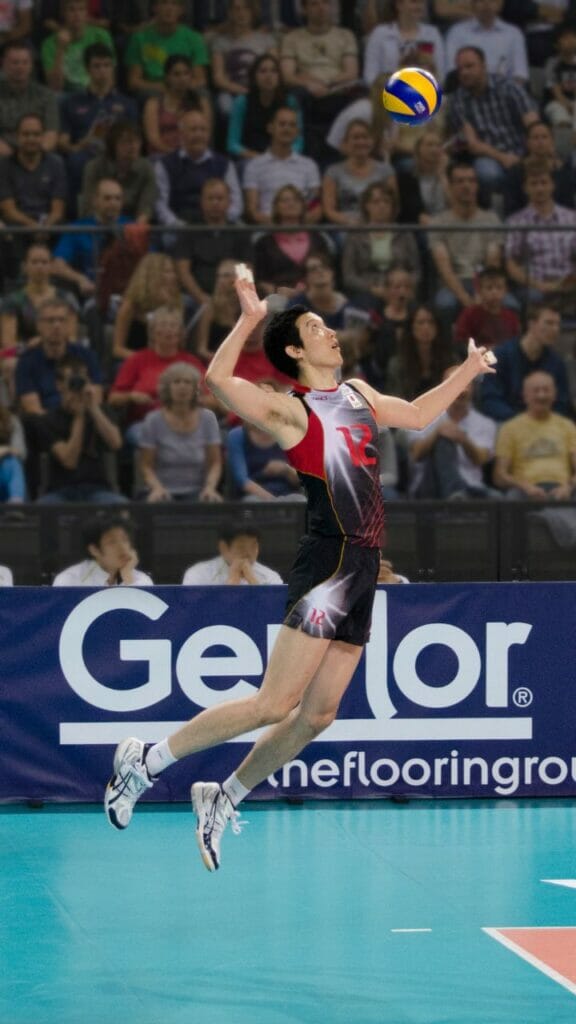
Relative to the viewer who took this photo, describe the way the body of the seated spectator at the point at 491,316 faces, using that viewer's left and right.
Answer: facing the viewer

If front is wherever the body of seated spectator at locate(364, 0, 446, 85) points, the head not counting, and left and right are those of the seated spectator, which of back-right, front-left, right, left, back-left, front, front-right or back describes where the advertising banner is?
front

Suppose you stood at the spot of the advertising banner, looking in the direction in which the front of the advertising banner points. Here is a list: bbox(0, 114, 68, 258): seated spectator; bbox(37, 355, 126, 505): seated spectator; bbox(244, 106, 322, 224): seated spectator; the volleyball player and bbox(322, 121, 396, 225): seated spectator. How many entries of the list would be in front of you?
1

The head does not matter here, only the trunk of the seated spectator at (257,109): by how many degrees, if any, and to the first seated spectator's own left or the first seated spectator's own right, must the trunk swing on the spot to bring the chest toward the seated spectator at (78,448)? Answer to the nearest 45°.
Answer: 0° — they already face them

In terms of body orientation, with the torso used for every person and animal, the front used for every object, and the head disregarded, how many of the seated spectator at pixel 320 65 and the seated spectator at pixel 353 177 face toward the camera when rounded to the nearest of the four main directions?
2

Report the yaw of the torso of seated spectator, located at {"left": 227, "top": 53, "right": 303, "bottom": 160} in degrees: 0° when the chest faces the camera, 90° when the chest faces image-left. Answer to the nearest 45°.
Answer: approximately 0°

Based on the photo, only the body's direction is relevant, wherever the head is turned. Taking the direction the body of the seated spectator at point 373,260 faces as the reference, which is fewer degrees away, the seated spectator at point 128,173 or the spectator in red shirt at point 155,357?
the spectator in red shirt

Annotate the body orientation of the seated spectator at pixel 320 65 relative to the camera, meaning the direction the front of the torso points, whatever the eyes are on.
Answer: toward the camera

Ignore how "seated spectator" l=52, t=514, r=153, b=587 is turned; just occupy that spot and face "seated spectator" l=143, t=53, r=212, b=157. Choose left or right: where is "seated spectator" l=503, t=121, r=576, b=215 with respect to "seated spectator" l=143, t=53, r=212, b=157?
right

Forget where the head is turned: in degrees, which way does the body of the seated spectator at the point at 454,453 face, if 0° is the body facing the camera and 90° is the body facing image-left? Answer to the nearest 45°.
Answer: approximately 0°

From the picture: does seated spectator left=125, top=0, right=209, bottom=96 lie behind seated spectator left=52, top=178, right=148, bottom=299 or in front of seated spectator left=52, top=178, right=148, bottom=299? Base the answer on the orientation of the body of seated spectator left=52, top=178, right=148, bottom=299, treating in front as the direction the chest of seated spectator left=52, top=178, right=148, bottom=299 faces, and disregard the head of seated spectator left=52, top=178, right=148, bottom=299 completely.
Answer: behind

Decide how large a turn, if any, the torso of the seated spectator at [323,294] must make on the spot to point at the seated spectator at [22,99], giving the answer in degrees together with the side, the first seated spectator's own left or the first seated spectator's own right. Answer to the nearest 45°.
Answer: approximately 135° to the first seated spectator's own right

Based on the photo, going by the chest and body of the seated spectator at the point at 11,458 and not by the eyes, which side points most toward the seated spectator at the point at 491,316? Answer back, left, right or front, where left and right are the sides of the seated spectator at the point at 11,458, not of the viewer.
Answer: left

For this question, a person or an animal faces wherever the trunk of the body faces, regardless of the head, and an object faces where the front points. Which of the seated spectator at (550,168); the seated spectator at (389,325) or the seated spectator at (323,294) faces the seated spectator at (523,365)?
the seated spectator at (550,168)

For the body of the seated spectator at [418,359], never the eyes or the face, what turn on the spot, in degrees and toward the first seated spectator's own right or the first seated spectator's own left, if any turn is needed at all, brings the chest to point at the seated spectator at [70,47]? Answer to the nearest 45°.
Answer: approximately 135° to the first seated spectator's own right

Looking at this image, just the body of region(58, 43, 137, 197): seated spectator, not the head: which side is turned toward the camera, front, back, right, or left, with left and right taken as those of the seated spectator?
front
